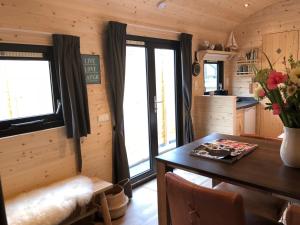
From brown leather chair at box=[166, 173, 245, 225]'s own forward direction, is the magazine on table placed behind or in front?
in front

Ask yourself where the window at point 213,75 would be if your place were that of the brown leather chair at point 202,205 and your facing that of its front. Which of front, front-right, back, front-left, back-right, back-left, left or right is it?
front-left

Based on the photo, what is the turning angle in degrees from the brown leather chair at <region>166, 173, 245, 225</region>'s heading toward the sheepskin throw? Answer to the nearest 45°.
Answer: approximately 135° to its left

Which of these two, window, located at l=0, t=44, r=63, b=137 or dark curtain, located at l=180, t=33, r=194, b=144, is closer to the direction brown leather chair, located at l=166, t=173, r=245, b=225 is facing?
the dark curtain

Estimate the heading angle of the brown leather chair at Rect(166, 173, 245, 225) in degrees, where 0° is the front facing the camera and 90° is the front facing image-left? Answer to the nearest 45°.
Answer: approximately 225°

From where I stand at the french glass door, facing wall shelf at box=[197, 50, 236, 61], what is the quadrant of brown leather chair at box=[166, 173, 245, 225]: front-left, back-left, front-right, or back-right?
back-right

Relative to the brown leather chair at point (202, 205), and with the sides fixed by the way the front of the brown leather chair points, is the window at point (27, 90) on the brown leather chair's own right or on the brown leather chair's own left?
on the brown leather chair's own left

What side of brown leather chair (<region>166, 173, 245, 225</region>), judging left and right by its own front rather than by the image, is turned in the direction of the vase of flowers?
front

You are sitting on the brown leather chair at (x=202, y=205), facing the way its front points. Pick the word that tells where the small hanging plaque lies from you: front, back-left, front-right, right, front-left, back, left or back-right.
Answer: left

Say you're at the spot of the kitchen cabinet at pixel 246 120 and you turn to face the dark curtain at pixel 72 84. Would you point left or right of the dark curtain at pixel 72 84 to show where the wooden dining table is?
left

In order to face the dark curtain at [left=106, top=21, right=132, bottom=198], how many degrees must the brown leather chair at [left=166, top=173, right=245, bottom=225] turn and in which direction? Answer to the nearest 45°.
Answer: approximately 90° to its left

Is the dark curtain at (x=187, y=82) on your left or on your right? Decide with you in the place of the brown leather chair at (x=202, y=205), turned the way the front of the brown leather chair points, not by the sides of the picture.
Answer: on your left
